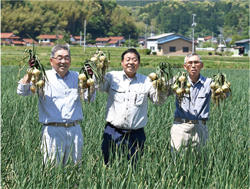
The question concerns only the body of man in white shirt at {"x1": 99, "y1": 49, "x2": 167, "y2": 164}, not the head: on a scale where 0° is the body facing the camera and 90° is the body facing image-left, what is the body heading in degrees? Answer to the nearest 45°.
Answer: approximately 0°

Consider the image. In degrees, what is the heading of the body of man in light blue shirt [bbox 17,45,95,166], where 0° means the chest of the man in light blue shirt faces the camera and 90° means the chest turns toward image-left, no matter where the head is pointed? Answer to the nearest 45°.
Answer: approximately 0°

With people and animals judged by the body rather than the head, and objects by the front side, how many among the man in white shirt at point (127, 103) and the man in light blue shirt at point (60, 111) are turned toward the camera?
2
